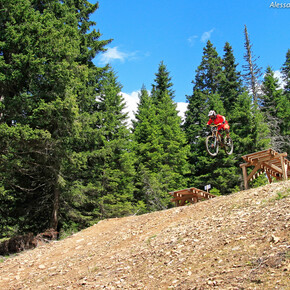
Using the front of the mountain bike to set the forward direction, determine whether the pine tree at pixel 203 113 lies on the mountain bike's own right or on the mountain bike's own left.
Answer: on the mountain bike's own right

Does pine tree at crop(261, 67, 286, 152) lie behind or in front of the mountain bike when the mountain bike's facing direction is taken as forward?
behind

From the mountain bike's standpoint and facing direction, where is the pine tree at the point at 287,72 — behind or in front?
behind

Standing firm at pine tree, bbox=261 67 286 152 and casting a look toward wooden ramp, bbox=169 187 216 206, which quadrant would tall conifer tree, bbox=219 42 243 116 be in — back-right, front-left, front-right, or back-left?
front-right

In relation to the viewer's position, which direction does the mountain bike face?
facing the viewer and to the left of the viewer

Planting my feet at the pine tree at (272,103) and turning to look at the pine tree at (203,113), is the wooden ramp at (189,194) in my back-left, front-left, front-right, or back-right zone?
front-left

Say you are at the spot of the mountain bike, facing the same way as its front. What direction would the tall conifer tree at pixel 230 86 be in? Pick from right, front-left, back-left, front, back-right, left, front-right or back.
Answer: back-right
